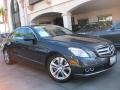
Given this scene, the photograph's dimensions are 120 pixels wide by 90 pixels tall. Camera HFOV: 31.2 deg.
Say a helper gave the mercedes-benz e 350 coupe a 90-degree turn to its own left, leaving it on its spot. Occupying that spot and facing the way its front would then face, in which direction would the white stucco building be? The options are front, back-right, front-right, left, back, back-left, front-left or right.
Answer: front-left

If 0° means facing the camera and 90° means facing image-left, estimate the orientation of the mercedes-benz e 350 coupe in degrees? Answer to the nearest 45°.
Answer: approximately 315°

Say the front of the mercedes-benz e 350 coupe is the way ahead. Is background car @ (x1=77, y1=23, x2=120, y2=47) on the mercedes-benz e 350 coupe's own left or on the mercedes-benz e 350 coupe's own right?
on the mercedes-benz e 350 coupe's own left
